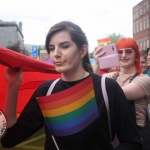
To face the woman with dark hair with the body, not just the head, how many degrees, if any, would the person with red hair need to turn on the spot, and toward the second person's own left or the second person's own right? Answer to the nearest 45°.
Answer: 0° — they already face them

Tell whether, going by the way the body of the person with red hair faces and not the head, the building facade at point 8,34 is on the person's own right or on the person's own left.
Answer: on the person's own right

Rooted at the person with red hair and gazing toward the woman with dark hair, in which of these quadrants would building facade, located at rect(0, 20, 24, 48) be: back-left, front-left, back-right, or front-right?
back-right

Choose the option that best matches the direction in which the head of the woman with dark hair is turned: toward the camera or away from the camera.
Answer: toward the camera

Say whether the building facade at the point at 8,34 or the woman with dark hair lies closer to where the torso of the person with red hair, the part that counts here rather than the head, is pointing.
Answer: the woman with dark hair

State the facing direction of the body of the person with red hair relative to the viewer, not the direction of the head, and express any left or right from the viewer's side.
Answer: facing the viewer and to the left of the viewer

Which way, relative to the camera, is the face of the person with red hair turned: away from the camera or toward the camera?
toward the camera
